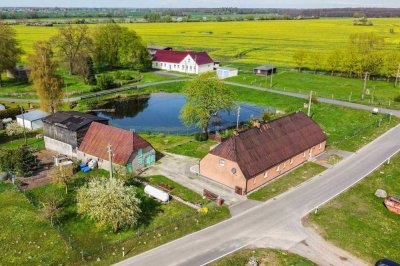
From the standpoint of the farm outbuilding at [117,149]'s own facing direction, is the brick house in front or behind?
in front

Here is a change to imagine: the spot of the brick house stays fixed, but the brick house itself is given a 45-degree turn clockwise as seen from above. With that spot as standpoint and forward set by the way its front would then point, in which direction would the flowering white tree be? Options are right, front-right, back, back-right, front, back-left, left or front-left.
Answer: front-right

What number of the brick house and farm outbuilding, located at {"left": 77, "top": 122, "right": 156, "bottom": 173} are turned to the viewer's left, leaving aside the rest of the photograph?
0

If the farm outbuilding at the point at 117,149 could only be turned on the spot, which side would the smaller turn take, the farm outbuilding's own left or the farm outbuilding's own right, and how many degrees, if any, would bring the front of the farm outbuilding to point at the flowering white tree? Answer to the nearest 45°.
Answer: approximately 45° to the farm outbuilding's own right

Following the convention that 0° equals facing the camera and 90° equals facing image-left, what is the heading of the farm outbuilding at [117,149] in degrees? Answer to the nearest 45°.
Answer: approximately 315°
